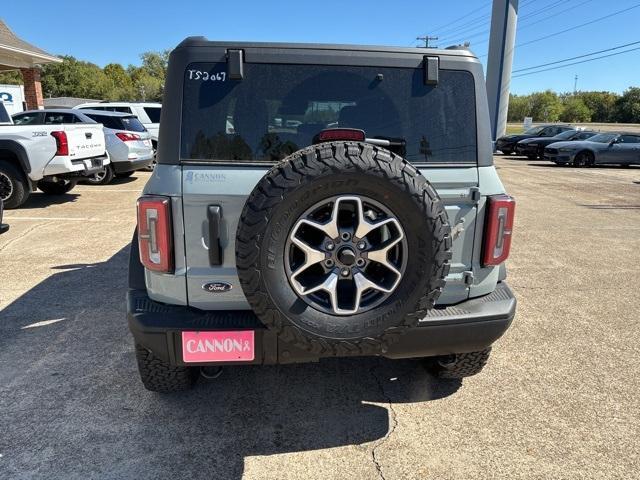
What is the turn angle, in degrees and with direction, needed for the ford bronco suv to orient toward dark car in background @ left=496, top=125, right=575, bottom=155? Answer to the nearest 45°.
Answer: approximately 45° to its right

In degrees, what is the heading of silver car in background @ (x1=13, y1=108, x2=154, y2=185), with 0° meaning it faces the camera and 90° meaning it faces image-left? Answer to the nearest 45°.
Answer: approximately 135°

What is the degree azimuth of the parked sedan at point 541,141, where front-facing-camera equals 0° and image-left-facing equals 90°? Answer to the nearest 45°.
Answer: approximately 45°

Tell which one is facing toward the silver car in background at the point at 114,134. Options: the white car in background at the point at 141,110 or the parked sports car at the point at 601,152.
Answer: the parked sports car

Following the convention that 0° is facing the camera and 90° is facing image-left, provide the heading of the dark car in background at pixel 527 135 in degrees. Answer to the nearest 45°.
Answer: approximately 45°

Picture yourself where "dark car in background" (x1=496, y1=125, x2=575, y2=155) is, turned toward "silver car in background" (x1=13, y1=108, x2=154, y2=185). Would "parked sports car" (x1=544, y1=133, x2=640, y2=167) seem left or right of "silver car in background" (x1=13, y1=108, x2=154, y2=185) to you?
left

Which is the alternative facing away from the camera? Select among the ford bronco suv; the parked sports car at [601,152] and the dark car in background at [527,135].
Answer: the ford bronco suv

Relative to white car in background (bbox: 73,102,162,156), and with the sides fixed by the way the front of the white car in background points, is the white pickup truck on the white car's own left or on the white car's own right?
on the white car's own left

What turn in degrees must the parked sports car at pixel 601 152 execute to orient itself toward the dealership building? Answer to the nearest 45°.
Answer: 0° — it already faces it

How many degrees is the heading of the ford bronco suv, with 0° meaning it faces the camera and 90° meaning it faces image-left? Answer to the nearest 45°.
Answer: approximately 180°
